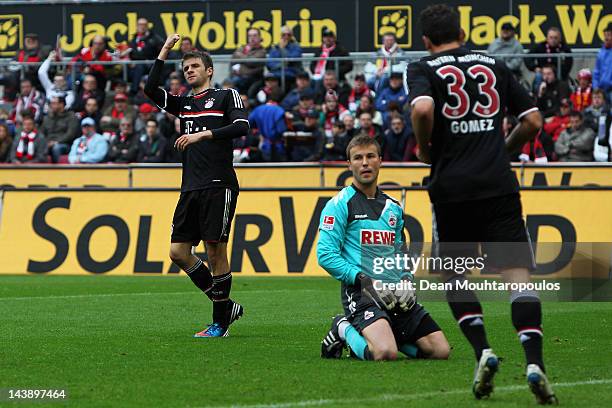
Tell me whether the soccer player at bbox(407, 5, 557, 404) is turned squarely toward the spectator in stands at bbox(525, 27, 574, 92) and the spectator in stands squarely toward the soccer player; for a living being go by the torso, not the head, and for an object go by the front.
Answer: yes

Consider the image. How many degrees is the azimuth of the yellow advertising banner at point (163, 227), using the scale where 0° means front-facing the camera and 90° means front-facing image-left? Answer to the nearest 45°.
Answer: approximately 0°

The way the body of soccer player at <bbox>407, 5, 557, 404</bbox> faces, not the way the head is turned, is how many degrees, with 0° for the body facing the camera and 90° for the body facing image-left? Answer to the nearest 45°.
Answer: approximately 180°

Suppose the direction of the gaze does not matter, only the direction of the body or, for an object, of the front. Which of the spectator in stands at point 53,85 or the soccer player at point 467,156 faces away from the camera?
the soccer player

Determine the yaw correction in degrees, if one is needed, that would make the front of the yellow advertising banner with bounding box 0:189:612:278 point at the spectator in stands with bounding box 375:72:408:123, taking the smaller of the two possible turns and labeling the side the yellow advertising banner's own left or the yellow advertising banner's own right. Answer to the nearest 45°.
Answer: approximately 135° to the yellow advertising banner's own left

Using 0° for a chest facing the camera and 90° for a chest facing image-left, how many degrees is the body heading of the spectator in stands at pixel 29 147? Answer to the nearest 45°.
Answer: approximately 0°
